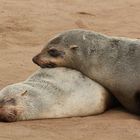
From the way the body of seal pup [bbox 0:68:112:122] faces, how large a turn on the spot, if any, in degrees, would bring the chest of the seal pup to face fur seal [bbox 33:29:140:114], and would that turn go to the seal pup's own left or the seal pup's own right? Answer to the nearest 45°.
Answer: approximately 180°

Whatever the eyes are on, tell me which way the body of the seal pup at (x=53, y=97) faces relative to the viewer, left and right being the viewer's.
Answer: facing the viewer and to the left of the viewer

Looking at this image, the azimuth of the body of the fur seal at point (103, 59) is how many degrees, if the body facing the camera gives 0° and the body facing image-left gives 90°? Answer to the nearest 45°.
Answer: approximately 90°

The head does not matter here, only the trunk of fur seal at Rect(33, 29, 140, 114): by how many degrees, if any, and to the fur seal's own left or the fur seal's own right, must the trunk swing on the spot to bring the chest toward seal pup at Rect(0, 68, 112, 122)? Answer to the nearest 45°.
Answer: approximately 45° to the fur seal's own left

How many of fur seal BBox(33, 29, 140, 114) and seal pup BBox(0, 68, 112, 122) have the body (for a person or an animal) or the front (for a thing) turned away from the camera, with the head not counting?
0
